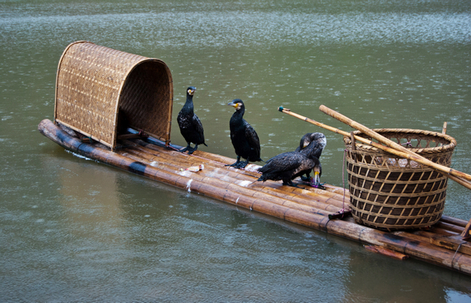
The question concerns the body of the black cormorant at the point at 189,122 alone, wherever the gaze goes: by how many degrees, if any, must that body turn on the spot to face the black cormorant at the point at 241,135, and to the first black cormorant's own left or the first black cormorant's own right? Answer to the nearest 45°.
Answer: approximately 90° to the first black cormorant's own left

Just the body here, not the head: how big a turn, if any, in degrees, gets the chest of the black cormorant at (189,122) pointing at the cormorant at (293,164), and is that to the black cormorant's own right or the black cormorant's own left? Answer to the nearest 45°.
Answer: approximately 90° to the black cormorant's own left

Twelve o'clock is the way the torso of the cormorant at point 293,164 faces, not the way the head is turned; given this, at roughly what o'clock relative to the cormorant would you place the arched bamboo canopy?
The arched bamboo canopy is roughly at 7 o'clock from the cormorant.

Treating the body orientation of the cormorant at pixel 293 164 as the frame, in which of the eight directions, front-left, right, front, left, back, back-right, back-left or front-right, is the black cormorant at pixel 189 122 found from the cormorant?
back-left

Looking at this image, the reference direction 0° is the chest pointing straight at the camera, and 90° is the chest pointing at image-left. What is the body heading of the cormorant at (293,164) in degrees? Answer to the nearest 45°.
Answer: approximately 270°
